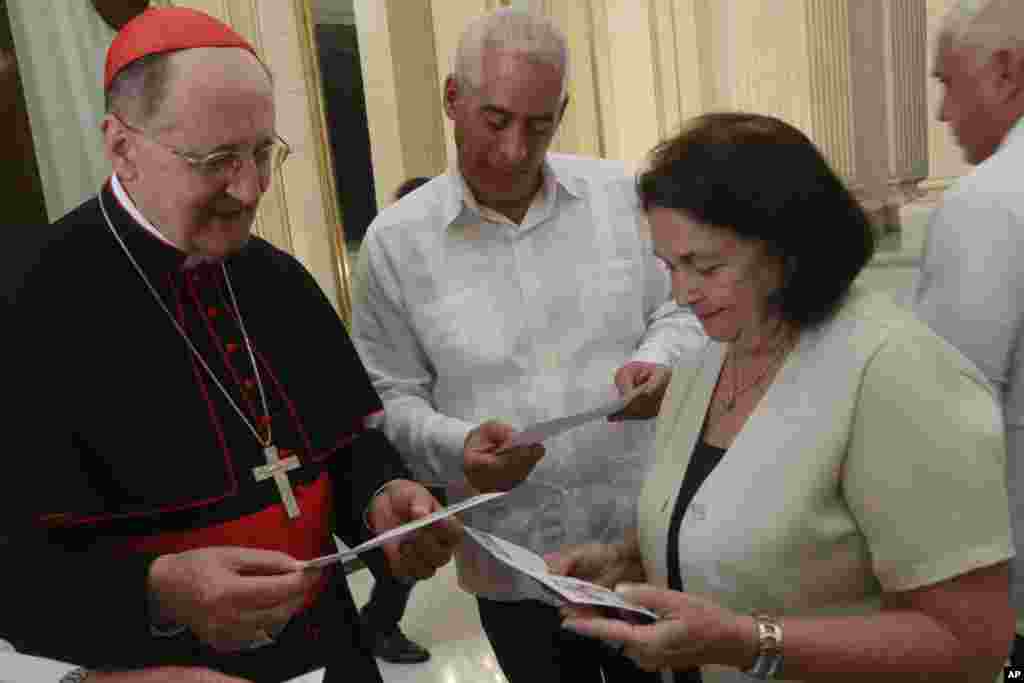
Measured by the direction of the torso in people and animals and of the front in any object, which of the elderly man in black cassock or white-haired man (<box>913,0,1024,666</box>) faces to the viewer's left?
the white-haired man

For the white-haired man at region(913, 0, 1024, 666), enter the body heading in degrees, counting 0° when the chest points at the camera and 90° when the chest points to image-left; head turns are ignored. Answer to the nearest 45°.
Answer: approximately 90°

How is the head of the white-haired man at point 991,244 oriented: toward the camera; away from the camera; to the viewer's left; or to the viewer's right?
to the viewer's left

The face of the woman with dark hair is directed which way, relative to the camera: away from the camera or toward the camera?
toward the camera

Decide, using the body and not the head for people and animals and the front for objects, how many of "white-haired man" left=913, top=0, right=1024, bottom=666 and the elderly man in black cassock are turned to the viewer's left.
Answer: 1

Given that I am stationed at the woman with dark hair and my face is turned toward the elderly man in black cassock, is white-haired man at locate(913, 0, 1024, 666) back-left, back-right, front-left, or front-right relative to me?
back-right

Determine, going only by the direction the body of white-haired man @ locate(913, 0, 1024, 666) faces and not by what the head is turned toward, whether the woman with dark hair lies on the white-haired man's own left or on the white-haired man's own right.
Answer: on the white-haired man's own left

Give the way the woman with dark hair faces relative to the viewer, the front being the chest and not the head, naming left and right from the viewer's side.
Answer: facing the viewer and to the left of the viewer

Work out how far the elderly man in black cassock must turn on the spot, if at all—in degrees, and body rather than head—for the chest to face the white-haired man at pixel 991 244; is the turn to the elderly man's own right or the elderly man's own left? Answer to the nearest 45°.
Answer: approximately 45° to the elderly man's own left

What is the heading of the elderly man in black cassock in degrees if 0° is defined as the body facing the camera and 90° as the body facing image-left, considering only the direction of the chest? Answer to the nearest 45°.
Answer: approximately 315°

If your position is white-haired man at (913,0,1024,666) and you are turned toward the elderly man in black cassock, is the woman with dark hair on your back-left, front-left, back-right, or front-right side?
front-left

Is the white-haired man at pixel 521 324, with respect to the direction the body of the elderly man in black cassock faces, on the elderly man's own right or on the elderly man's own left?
on the elderly man's own left

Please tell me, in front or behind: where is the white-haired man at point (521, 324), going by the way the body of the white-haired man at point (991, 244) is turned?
in front

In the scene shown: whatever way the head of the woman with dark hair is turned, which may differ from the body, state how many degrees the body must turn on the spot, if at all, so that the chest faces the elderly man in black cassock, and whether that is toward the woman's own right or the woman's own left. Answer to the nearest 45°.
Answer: approximately 45° to the woman's own right

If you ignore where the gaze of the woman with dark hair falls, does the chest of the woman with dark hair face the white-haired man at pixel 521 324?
no

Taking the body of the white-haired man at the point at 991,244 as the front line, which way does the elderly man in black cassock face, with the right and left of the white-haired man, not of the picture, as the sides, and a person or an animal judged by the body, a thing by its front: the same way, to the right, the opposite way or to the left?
the opposite way
